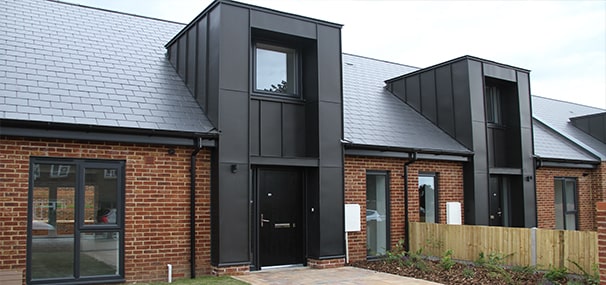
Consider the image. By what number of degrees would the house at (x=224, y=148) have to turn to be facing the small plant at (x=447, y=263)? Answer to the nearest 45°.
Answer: approximately 45° to its left

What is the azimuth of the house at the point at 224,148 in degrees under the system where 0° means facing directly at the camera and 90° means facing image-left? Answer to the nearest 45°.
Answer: approximately 315°

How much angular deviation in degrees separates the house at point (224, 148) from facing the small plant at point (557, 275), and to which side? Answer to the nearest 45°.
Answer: approximately 45° to its left

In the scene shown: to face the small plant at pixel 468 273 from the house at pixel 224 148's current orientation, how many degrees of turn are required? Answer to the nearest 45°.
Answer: approximately 45° to its left
